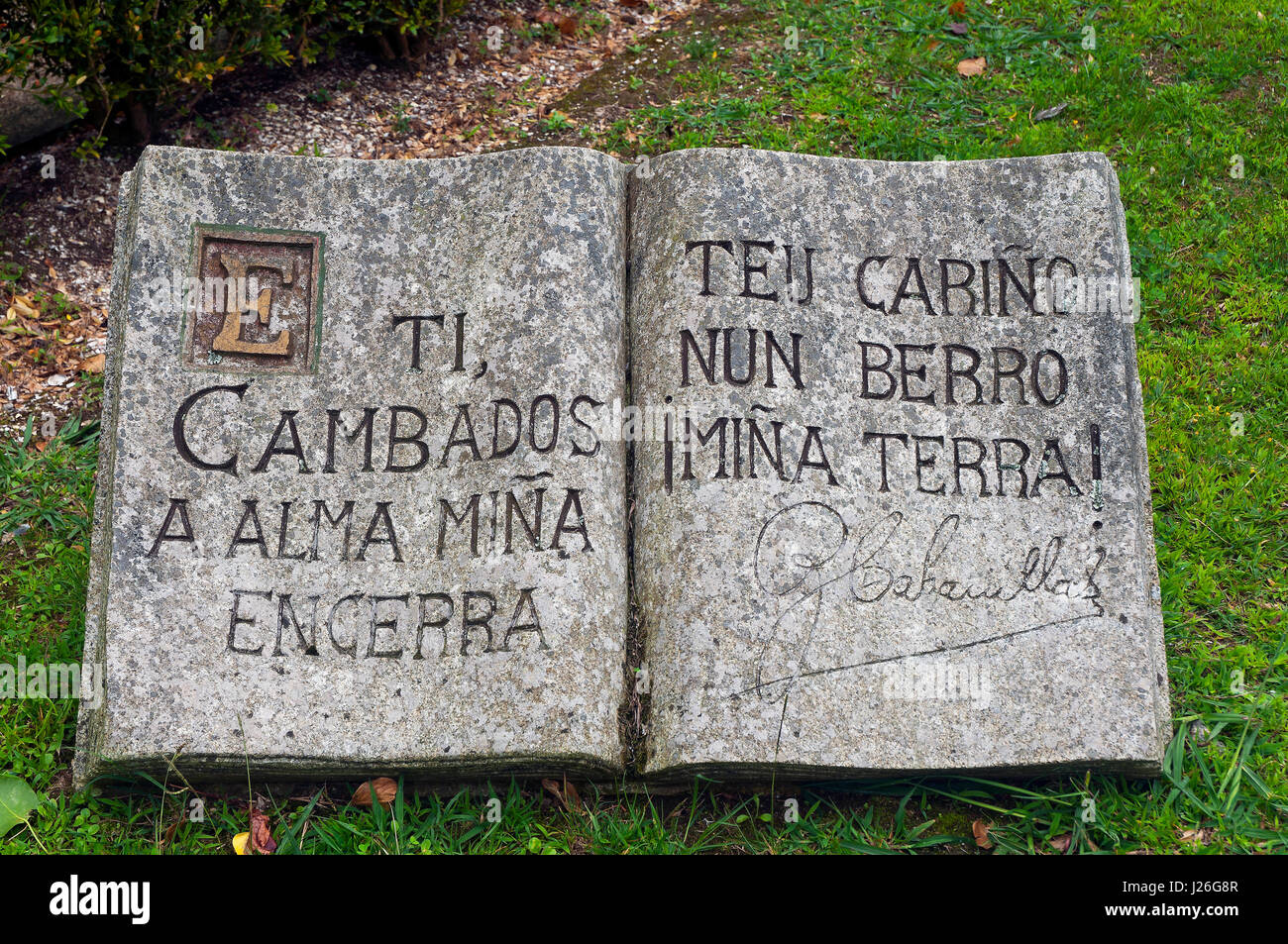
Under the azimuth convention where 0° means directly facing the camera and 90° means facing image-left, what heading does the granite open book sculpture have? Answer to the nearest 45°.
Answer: approximately 0°

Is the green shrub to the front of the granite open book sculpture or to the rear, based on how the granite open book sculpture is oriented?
to the rear

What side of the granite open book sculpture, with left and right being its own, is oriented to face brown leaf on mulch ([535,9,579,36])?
back
